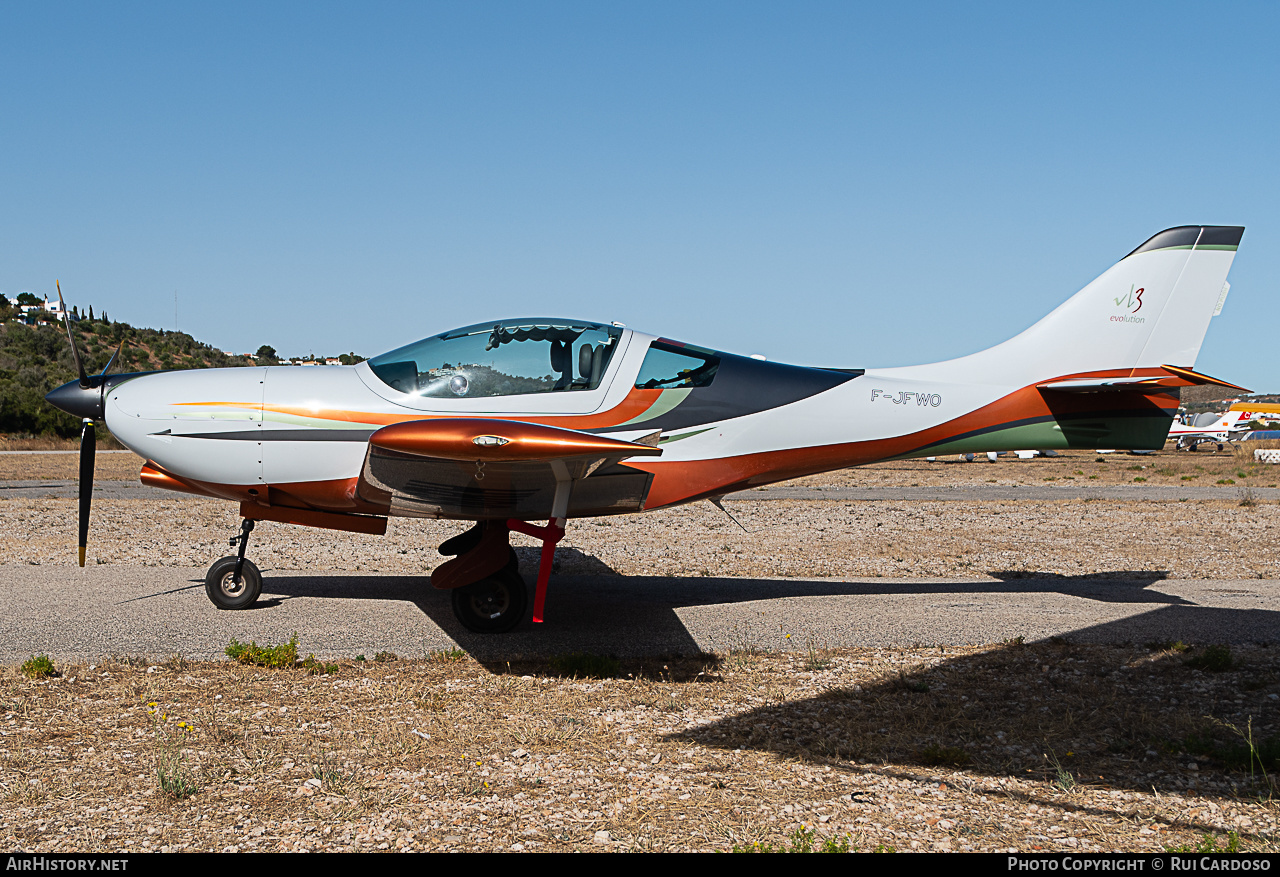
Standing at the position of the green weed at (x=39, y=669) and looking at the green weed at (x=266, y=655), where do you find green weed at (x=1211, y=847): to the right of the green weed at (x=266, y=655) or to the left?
right

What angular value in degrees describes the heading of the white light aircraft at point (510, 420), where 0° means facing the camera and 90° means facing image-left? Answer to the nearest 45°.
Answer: approximately 90°
